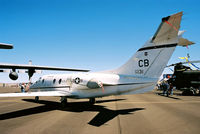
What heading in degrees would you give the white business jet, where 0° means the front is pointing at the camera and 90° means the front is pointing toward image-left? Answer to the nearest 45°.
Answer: approximately 135°
